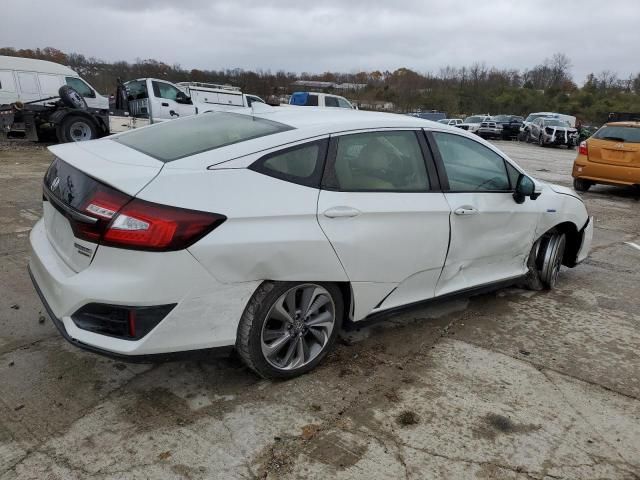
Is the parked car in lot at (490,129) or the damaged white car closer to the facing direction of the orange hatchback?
the parked car in lot

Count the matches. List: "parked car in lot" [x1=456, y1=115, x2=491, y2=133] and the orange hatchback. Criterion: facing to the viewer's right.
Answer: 0

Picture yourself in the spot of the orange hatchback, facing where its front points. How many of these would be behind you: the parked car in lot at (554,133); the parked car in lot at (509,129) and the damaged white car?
1

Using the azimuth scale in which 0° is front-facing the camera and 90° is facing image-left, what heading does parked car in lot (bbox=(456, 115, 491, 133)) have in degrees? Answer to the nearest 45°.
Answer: approximately 45°

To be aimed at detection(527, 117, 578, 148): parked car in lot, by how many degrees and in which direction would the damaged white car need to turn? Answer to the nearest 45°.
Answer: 0° — it already faces it

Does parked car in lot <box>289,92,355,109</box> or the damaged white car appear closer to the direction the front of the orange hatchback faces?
the parked car in lot

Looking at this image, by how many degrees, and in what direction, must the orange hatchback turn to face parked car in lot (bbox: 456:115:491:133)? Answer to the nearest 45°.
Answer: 0° — it already faces it

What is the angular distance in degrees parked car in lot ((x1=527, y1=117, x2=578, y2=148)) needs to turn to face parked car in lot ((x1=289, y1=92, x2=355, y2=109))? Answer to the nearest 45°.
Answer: approximately 90° to its right

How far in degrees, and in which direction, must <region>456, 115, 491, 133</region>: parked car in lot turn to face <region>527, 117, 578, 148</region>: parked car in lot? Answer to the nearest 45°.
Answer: approximately 90° to its left

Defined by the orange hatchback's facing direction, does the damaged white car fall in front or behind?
behind

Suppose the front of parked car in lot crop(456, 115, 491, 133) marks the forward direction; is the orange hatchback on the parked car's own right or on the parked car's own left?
on the parked car's own left

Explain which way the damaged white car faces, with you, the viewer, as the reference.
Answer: facing away from the viewer and to the right of the viewer

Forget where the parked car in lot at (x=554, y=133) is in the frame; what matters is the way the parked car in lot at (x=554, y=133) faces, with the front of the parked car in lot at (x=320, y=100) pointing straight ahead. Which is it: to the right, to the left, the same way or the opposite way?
to the right

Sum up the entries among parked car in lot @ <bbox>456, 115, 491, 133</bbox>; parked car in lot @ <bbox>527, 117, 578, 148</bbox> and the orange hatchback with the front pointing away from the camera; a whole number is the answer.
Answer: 1

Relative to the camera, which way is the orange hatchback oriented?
away from the camera

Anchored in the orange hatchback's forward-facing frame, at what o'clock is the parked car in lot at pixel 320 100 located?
The parked car in lot is roughly at 10 o'clock from the orange hatchback.
